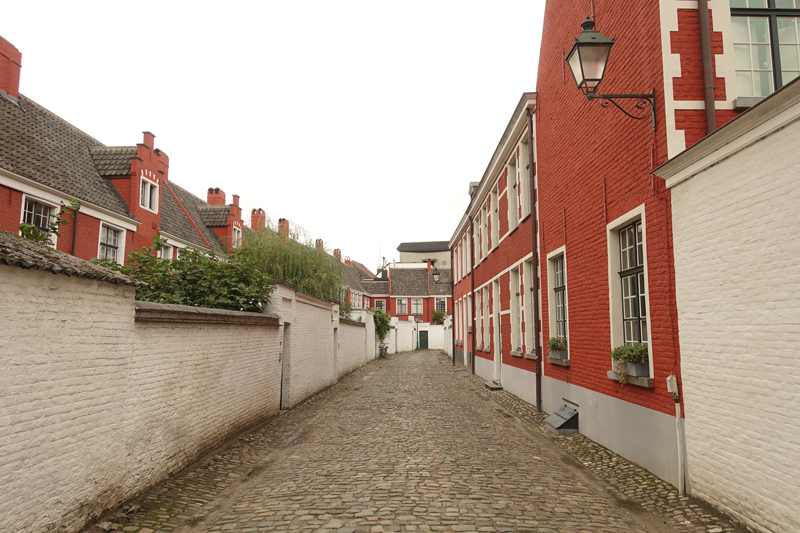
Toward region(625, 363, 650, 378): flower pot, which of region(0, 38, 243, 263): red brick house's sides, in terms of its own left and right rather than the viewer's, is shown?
front

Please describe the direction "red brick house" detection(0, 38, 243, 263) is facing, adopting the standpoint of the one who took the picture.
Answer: facing the viewer and to the right of the viewer

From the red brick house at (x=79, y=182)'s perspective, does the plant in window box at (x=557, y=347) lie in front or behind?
in front

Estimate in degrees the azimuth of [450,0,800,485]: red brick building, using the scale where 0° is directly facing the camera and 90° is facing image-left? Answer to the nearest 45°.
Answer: approximately 45°

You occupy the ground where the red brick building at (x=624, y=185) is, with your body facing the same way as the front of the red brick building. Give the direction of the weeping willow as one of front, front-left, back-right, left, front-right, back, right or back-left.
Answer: right

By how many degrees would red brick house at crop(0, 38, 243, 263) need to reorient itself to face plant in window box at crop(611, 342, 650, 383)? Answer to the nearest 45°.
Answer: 0° — it already faces it

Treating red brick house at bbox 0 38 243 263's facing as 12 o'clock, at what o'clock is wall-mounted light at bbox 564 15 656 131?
The wall-mounted light is roughly at 1 o'clock from the red brick house.

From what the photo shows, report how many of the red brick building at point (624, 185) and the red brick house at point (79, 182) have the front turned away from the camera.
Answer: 0

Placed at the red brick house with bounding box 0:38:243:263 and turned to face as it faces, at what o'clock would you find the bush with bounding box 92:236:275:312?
The bush is roughly at 1 o'clock from the red brick house.

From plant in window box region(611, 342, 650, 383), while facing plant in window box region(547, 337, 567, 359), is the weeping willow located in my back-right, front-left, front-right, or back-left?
front-left

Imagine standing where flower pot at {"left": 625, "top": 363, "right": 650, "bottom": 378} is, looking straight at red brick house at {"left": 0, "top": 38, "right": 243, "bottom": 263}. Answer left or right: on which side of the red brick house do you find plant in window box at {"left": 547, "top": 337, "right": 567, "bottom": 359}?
right
